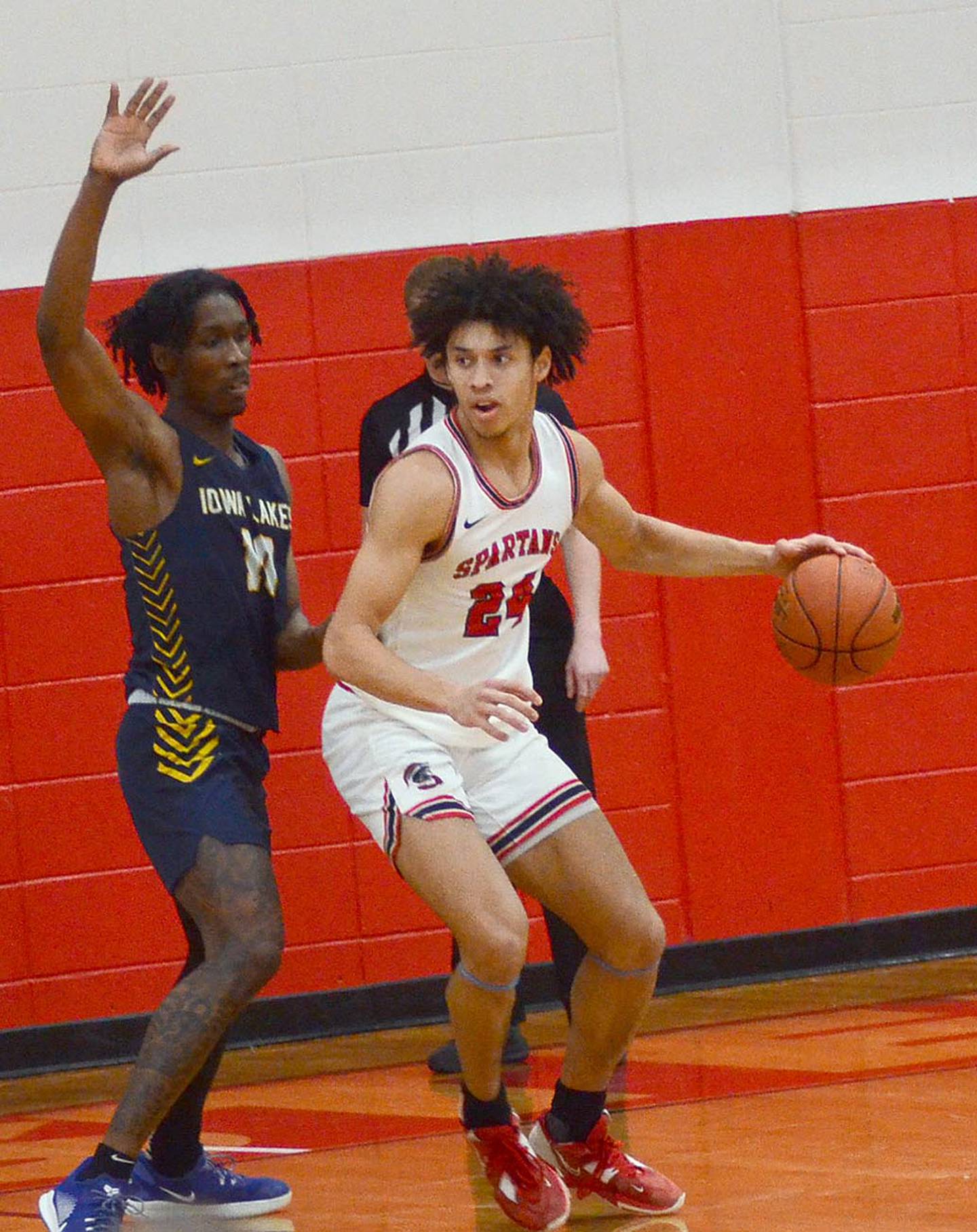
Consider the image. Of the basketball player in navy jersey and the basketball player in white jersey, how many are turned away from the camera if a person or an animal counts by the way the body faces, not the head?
0

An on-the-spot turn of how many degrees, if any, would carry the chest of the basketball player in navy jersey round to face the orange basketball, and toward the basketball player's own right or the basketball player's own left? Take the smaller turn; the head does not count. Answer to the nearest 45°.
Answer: approximately 45° to the basketball player's own left

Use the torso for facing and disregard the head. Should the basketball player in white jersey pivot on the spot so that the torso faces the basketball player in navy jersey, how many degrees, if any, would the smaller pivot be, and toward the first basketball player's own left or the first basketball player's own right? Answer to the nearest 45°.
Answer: approximately 135° to the first basketball player's own right

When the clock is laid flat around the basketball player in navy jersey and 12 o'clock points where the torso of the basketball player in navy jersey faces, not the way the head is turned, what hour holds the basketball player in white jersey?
The basketball player in white jersey is roughly at 11 o'clock from the basketball player in navy jersey.

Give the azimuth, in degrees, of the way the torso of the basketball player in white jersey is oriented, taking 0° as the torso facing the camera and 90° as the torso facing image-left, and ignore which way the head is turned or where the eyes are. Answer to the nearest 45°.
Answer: approximately 315°
